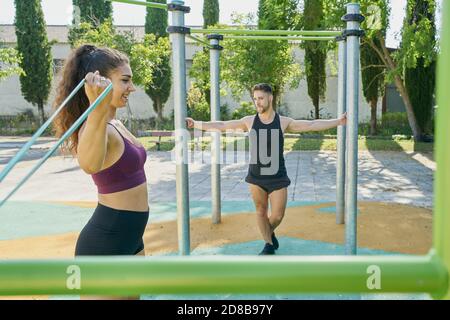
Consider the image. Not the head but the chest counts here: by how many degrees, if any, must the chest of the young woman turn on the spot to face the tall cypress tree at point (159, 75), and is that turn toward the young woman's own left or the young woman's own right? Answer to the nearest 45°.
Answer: approximately 90° to the young woman's own left

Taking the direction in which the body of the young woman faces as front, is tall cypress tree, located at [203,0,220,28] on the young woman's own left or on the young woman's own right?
on the young woman's own left

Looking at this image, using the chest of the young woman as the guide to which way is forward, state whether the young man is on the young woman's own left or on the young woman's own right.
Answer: on the young woman's own left

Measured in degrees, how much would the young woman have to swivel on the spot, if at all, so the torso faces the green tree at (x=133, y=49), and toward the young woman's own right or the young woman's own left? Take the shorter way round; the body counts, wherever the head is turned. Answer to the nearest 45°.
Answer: approximately 90° to the young woman's own left

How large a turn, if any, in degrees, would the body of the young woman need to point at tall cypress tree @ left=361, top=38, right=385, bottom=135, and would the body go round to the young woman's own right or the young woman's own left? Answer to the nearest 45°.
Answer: approximately 45° to the young woman's own left

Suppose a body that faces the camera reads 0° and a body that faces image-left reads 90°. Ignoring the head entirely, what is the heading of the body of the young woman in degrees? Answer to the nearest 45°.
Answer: approximately 270°

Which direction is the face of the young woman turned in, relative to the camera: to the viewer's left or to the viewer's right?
to the viewer's right
